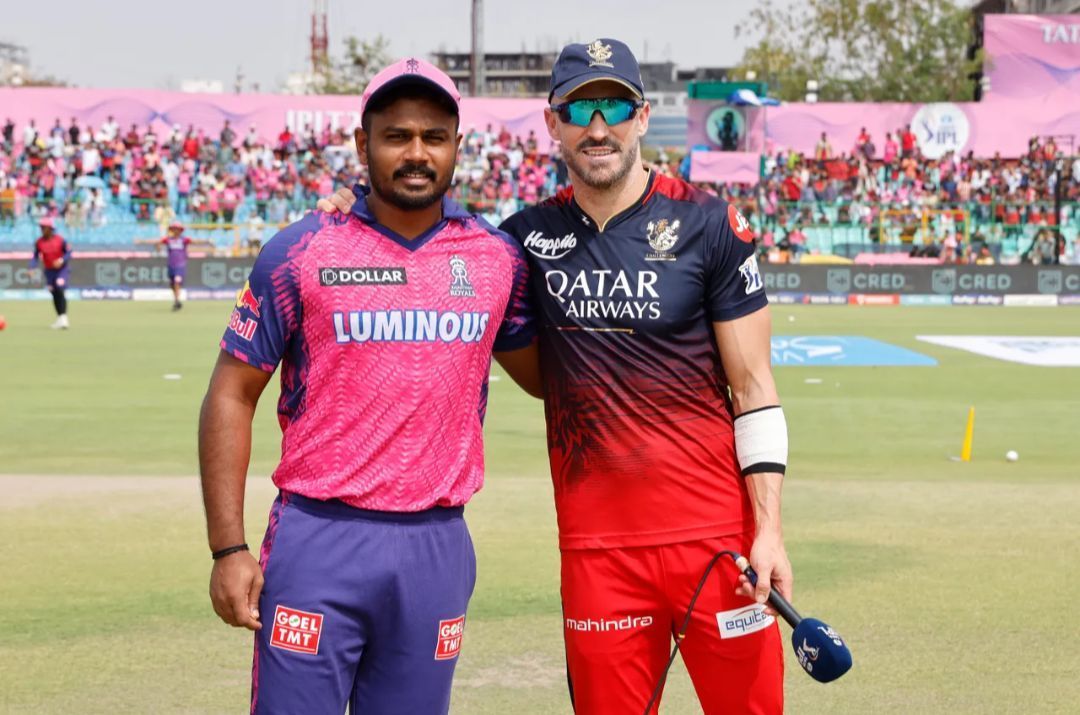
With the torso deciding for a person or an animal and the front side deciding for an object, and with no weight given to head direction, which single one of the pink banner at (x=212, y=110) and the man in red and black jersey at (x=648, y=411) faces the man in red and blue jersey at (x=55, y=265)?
the pink banner

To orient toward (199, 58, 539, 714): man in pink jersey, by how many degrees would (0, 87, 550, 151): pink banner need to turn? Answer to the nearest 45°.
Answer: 0° — it already faces them

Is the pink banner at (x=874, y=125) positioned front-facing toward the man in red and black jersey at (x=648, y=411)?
yes

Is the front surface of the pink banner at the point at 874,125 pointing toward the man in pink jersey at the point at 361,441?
yes

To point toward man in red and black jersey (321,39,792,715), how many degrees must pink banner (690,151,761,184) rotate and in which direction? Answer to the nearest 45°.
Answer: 0° — it already faces them

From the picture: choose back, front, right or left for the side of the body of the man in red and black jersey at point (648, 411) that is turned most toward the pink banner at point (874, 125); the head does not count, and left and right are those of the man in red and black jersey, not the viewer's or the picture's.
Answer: back

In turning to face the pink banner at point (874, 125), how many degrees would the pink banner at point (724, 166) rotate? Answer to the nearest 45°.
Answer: approximately 135° to its left

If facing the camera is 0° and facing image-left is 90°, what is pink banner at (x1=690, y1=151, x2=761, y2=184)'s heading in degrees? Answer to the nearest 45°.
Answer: approximately 0°

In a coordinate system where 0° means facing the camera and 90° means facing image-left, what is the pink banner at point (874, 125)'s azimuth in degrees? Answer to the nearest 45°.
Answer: approximately 0°

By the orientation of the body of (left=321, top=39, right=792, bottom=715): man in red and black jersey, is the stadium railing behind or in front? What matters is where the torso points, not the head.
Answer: behind
